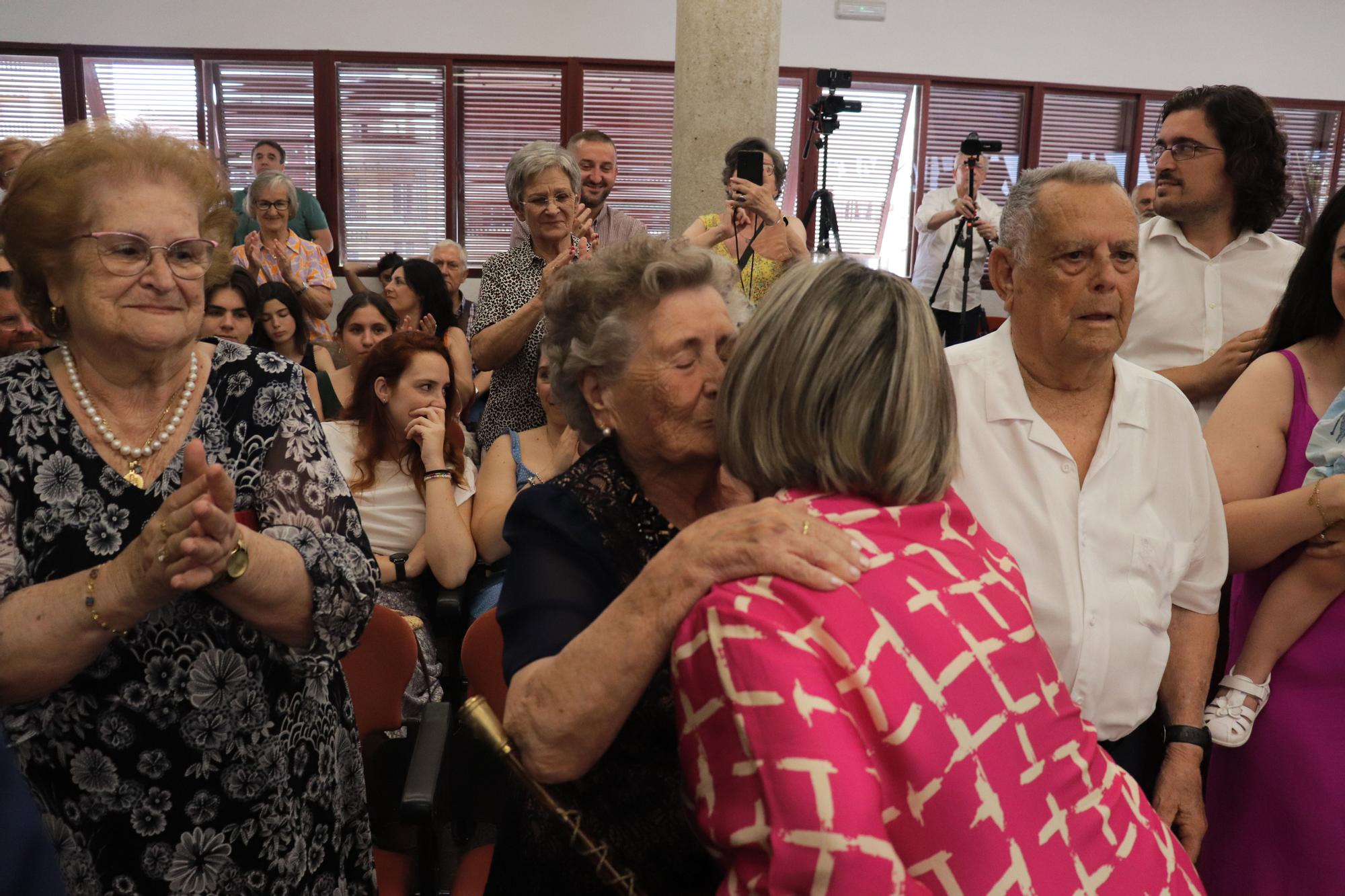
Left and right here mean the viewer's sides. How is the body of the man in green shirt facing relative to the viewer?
facing the viewer

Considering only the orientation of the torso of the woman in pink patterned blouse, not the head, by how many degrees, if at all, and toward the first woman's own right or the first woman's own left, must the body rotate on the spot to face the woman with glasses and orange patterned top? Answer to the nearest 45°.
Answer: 0° — they already face them

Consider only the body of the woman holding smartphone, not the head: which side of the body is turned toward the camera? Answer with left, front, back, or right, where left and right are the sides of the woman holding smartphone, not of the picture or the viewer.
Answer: front

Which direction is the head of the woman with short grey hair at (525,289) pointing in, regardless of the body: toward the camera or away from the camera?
toward the camera

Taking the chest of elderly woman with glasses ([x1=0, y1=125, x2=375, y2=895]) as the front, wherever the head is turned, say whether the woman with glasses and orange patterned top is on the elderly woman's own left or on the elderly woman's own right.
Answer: on the elderly woman's own left

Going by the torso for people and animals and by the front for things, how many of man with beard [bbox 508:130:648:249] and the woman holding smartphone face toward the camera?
2

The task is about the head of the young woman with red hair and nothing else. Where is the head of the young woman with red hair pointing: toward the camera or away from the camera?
toward the camera

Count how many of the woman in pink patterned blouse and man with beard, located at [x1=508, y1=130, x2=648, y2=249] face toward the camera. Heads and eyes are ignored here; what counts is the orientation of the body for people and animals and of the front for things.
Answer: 1

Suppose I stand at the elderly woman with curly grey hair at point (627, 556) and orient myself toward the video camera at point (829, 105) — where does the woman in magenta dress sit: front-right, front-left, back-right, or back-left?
front-right

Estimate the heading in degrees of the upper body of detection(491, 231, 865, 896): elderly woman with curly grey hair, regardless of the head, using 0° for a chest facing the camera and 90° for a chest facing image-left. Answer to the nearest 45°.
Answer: approximately 315°

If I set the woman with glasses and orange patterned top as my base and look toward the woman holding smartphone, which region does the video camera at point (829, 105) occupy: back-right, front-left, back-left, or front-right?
front-left

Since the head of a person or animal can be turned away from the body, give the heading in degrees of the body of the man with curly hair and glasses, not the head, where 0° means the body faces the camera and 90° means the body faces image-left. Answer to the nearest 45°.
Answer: approximately 45°

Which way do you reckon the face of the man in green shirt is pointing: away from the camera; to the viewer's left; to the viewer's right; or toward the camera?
toward the camera

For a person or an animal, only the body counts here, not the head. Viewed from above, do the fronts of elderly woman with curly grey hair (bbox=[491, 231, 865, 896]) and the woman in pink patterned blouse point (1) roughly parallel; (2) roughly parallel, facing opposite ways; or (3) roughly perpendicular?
roughly parallel, facing opposite ways
